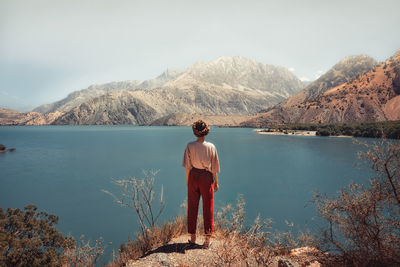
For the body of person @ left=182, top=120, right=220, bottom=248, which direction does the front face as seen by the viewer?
away from the camera

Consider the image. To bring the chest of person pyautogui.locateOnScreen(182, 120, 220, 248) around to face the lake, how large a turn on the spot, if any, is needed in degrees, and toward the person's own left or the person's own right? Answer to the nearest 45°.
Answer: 0° — they already face it

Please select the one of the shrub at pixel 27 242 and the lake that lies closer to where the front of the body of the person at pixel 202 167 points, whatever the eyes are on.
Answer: the lake

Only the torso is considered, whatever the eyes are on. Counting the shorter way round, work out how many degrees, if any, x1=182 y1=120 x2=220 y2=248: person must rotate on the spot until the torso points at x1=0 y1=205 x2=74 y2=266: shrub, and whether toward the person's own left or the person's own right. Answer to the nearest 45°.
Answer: approximately 45° to the person's own left
